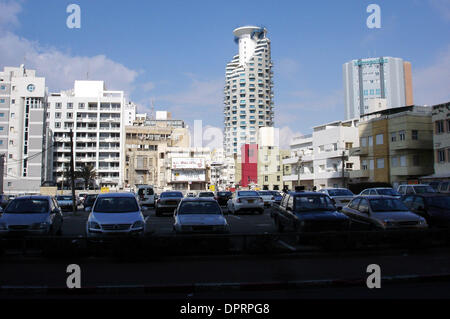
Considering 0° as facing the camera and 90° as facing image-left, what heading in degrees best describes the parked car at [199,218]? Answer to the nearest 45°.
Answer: approximately 0°

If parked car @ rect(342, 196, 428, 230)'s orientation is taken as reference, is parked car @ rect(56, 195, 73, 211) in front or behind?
behind

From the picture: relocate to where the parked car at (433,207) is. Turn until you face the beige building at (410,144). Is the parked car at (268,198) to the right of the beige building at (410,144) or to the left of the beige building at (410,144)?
left

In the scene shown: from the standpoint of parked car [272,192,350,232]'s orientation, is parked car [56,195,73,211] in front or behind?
behind

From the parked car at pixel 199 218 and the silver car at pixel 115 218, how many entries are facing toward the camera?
2

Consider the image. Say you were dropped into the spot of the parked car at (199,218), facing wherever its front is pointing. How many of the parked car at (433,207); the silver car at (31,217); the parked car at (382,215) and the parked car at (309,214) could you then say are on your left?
3

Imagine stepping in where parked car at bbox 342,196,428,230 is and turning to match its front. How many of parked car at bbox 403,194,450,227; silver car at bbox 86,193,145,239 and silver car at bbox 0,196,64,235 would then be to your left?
1

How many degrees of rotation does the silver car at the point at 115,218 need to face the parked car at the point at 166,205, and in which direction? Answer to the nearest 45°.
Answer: approximately 180°
